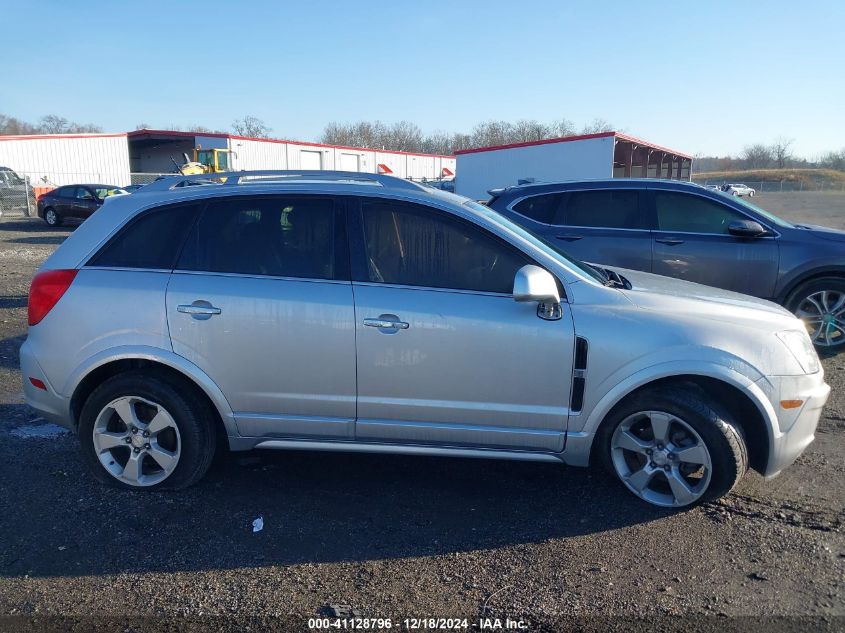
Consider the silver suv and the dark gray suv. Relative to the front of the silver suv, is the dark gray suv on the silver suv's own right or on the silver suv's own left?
on the silver suv's own left

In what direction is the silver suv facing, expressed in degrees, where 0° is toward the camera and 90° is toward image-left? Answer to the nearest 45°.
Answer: approximately 270°

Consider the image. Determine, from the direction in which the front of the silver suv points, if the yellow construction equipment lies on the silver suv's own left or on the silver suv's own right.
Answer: on the silver suv's own left

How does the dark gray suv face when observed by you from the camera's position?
facing to the right of the viewer

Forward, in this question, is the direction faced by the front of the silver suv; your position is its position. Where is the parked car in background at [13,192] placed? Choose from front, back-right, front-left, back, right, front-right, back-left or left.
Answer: back-left
